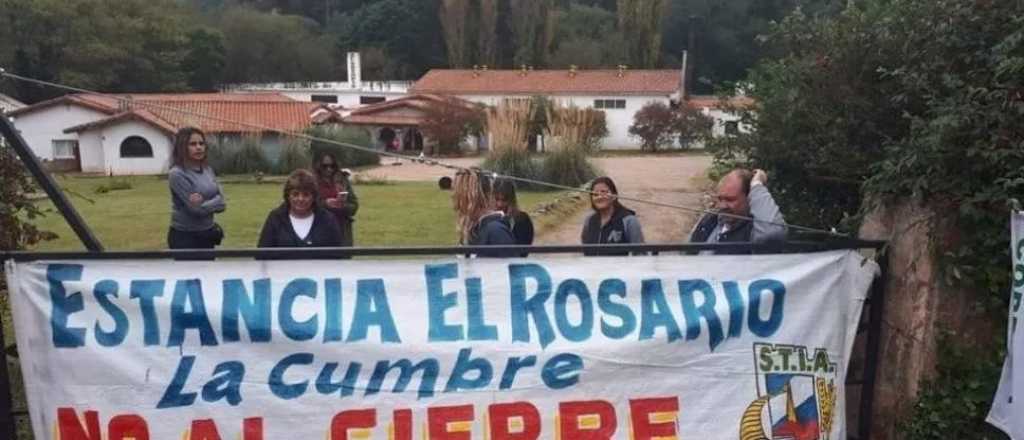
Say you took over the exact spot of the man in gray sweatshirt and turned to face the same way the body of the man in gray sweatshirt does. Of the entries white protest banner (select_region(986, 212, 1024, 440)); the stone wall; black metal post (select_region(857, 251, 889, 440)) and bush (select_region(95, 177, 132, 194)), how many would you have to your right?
1

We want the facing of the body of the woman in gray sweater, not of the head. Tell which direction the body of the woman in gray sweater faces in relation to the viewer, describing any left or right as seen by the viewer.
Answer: facing the viewer and to the right of the viewer

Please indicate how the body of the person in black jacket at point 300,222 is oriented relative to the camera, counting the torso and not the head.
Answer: toward the camera

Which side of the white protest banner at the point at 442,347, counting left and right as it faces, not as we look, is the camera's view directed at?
front

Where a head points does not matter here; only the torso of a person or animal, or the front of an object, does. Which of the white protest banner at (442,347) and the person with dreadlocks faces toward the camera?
the white protest banner

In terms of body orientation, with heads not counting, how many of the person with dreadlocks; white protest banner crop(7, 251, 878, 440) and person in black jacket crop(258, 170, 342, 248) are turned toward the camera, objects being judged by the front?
2

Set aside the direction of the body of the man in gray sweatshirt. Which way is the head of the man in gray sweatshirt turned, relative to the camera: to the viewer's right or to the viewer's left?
to the viewer's left

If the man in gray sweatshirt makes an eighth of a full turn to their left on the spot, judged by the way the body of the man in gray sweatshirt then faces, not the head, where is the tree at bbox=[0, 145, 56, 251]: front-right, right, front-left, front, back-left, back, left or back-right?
right

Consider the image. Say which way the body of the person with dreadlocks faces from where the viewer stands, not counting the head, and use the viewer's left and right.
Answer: facing away from the viewer and to the right of the viewer

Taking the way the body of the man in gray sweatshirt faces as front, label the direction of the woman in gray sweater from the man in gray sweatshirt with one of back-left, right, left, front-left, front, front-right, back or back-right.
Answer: front-right

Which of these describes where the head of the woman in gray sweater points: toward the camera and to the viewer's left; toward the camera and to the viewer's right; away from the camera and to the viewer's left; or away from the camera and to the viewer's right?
toward the camera and to the viewer's right

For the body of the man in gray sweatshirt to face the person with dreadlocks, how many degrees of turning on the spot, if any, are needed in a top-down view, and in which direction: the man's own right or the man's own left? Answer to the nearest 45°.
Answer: approximately 45° to the man's own right
